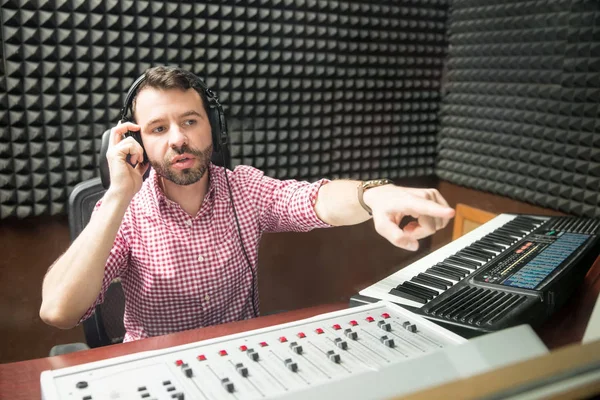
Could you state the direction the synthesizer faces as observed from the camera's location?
facing away from the viewer and to the left of the viewer

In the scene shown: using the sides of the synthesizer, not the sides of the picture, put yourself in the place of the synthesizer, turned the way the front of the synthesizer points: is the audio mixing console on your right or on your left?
on your left

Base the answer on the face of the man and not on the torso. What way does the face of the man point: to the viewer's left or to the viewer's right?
to the viewer's right

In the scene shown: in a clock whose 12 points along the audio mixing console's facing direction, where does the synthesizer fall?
The synthesizer is roughly at 3 o'clock from the audio mixing console.
